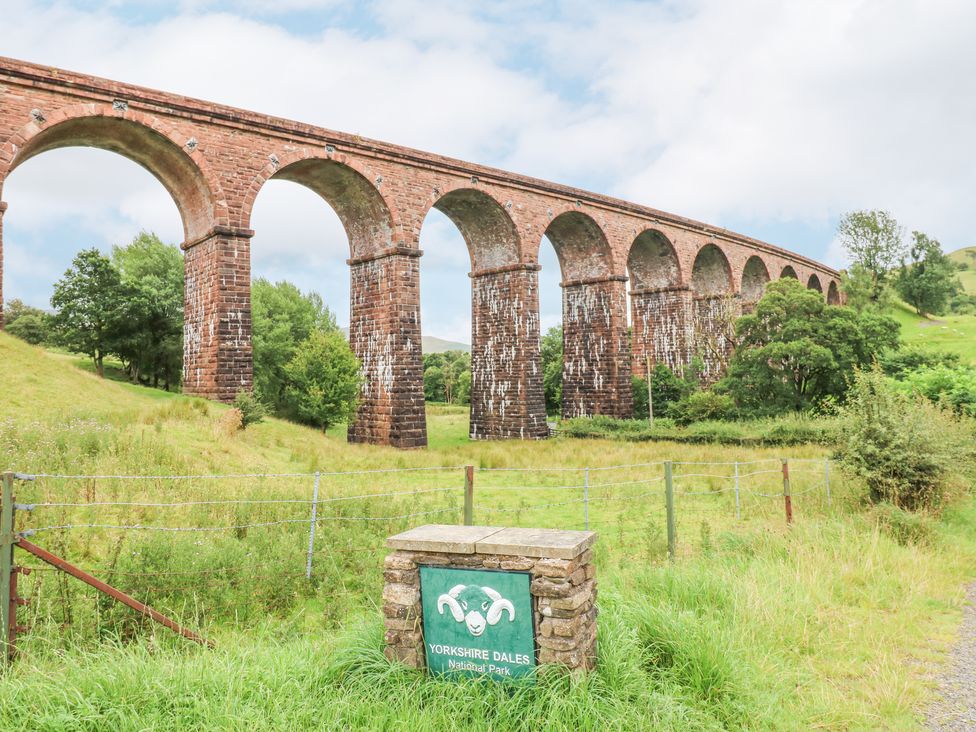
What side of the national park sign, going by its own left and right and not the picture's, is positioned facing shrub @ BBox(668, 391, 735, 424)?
back

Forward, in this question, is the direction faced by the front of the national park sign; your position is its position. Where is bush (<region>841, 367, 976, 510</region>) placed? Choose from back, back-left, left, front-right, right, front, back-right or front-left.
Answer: back-left

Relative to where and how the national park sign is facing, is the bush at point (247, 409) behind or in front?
behind

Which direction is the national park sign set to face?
toward the camera

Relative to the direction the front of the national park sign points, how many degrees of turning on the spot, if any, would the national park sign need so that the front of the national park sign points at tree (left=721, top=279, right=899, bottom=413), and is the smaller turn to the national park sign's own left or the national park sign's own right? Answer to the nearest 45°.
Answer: approximately 135° to the national park sign's own left

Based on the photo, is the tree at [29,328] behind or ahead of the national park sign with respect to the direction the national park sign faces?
behind

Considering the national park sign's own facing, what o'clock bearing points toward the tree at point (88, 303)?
The tree is roughly at 5 o'clock from the national park sign.

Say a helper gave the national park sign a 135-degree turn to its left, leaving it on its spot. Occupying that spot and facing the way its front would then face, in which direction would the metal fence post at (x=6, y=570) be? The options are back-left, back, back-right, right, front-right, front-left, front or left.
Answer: back-left

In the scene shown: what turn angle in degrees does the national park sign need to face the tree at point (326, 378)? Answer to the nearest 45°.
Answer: approximately 180°
